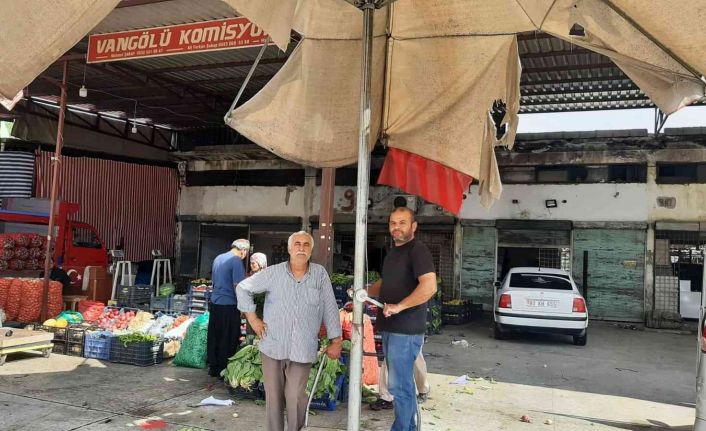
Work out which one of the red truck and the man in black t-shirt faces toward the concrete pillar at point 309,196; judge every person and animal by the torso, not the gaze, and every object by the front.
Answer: the red truck

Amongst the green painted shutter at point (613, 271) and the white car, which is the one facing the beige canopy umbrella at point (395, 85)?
the green painted shutter

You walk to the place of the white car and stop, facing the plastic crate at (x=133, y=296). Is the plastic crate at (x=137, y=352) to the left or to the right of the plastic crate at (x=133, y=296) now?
left

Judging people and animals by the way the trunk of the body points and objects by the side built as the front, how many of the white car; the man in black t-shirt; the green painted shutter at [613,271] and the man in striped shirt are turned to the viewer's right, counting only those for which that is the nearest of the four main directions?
0

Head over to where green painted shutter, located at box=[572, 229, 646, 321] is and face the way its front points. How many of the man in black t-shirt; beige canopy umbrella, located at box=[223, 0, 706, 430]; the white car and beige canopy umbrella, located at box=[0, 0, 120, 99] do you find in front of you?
4

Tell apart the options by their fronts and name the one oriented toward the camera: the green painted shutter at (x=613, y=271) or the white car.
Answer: the green painted shutter

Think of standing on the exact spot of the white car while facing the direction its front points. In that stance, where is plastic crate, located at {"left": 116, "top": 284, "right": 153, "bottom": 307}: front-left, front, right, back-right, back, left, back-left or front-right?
left

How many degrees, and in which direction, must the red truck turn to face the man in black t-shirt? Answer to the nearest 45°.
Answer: approximately 90° to its right

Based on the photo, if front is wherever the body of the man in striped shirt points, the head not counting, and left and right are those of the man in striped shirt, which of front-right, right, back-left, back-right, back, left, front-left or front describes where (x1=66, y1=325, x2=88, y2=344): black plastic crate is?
back-right

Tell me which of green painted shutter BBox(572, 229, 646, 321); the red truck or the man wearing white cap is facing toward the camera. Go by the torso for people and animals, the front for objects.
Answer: the green painted shutter

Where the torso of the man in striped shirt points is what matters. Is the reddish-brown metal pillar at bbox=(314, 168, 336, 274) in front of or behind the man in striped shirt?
behind

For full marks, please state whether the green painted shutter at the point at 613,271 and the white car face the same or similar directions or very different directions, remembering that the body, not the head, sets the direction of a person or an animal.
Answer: very different directions

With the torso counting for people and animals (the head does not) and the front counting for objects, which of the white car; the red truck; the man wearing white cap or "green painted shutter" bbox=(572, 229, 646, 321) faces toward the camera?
the green painted shutter

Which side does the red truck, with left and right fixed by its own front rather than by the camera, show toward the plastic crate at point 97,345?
right

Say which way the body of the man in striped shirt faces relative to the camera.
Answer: toward the camera

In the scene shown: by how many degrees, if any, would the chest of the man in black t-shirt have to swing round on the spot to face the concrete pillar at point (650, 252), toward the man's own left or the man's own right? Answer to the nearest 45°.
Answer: approximately 180°

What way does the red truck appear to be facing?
to the viewer's right

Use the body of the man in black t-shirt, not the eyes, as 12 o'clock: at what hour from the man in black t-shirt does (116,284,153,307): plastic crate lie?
The plastic crate is roughly at 3 o'clock from the man in black t-shirt.

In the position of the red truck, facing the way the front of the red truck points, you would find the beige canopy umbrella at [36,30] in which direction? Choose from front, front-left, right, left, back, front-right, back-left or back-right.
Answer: right

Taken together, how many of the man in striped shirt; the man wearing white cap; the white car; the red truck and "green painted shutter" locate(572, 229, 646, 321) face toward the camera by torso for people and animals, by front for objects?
2

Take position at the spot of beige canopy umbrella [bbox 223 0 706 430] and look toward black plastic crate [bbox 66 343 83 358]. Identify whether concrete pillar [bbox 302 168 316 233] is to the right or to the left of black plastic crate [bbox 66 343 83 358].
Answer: right
